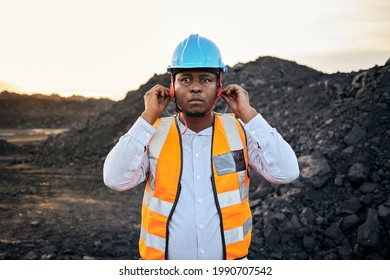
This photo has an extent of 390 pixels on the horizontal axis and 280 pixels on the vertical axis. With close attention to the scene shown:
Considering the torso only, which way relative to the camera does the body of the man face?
toward the camera

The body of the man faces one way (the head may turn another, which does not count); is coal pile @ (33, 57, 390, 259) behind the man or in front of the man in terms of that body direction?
behind
